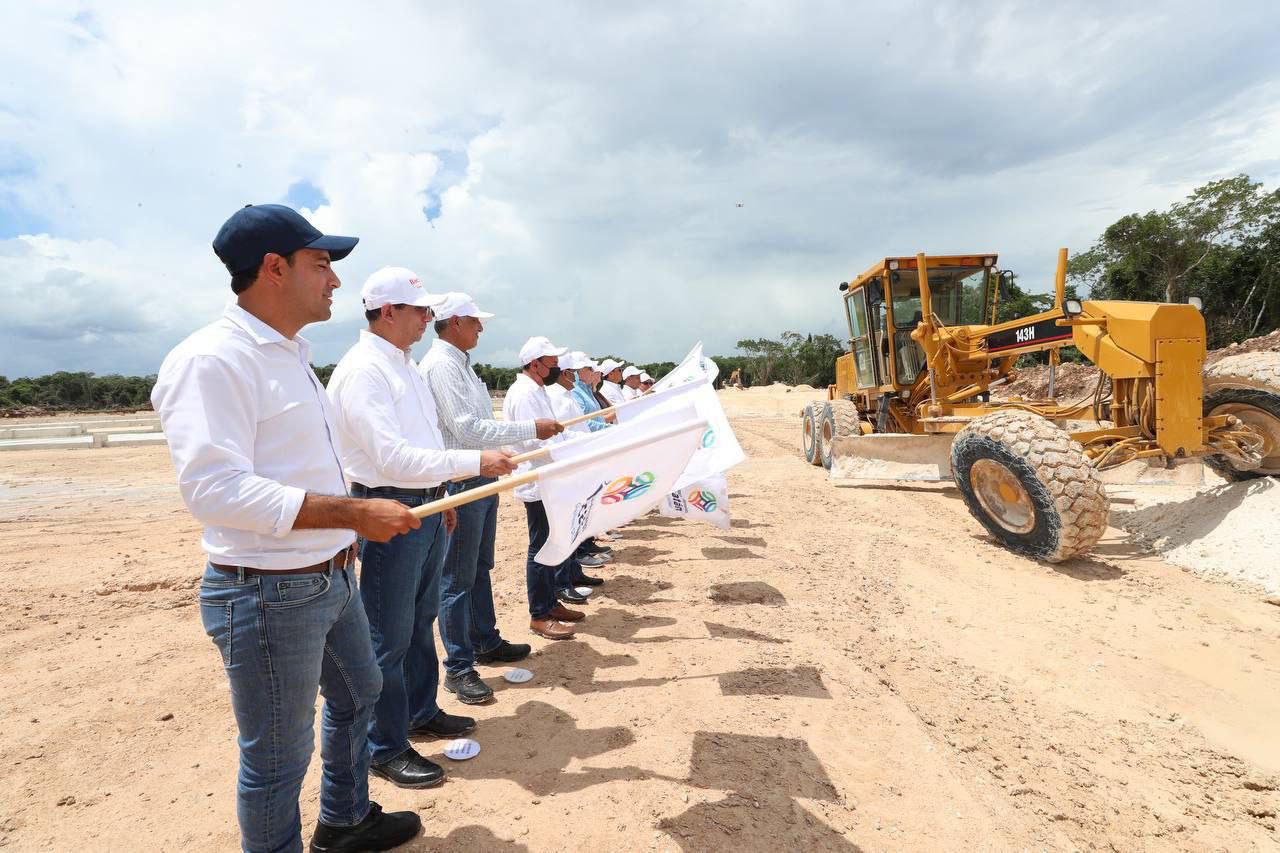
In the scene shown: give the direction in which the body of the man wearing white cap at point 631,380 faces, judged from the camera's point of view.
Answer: to the viewer's right

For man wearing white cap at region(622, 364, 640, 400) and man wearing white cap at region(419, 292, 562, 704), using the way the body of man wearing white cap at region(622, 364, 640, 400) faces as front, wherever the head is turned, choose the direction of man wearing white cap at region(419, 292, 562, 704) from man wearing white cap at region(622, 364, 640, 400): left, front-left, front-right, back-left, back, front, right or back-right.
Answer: right

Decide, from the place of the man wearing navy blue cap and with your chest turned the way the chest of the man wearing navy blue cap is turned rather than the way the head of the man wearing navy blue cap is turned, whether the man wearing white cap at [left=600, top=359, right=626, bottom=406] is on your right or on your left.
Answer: on your left

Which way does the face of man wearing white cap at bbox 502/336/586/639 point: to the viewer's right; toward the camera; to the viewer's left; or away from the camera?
to the viewer's right

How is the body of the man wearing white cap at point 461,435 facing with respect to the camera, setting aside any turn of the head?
to the viewer's right

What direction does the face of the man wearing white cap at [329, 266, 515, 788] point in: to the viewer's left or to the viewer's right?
to the viewer's right

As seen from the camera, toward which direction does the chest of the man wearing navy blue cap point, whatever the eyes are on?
to the viewer's right

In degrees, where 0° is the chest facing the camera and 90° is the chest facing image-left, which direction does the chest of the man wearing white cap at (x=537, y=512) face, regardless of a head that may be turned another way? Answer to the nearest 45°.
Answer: approximately 270°

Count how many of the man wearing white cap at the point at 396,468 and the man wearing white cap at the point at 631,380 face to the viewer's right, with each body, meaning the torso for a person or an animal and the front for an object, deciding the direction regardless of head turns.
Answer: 2

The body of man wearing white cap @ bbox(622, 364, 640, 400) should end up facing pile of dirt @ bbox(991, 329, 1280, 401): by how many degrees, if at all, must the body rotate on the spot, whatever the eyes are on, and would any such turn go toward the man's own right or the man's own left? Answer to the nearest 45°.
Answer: approximately 45° to the man's own left

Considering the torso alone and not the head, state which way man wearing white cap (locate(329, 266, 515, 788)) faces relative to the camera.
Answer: to the viewer's right
